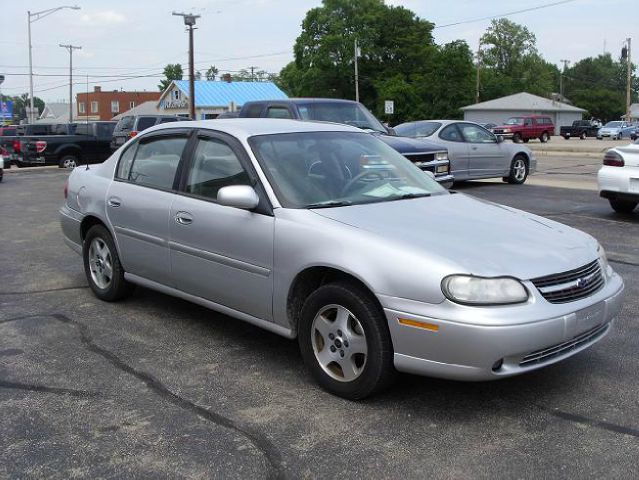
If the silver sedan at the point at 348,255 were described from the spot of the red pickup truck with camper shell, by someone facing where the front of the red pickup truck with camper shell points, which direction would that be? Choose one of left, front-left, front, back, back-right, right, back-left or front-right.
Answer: front-left

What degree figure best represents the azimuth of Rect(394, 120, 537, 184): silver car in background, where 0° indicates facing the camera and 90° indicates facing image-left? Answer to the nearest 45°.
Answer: approximately 225°

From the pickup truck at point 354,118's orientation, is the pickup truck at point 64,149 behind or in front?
behind

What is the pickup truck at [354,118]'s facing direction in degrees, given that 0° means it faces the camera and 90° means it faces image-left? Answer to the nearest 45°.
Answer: approximately 315°

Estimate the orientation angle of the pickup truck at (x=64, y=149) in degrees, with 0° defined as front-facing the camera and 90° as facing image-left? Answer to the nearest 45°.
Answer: approximately 225°

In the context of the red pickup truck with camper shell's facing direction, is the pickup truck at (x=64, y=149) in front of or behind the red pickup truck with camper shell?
in front

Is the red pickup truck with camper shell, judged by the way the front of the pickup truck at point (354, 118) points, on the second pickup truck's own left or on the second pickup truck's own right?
on the second pickup truck's own left

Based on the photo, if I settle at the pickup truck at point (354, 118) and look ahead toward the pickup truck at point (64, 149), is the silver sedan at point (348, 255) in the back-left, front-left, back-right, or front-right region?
back-left

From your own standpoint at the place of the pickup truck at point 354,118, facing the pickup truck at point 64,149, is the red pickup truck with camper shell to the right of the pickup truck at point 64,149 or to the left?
right

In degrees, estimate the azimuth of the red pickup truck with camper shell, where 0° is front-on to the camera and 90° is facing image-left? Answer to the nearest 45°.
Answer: approximately 45°

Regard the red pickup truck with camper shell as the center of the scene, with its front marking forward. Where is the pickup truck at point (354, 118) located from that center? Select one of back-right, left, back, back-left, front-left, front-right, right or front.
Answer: front-left

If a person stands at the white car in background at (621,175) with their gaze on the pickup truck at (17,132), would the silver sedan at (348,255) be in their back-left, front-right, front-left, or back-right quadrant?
back-left
